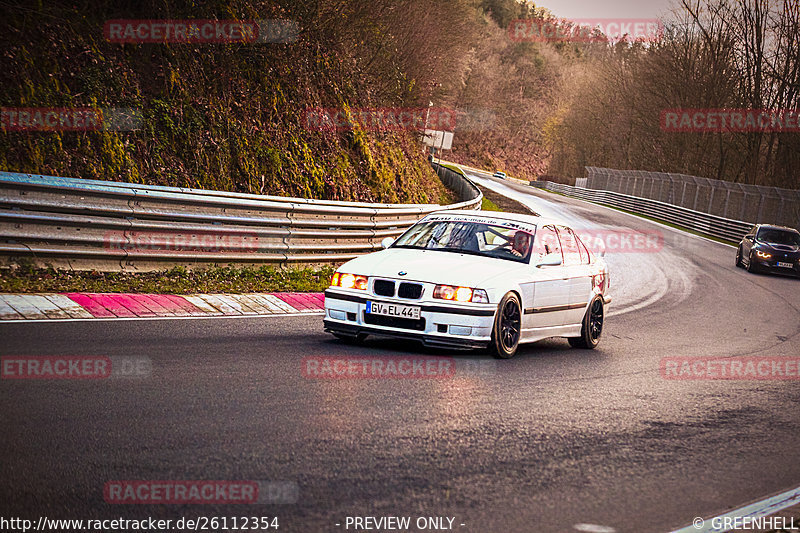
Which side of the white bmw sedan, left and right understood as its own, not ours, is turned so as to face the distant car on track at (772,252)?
back

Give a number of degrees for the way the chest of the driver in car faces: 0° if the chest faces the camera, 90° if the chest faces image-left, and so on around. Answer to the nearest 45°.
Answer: approximately 45°

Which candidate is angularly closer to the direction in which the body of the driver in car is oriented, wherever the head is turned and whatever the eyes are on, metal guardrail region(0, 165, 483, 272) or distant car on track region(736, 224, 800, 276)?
the metal guardrail

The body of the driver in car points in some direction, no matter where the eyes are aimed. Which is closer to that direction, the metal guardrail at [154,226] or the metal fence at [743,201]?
the metal guardrail

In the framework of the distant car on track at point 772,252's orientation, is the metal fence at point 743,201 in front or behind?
behind

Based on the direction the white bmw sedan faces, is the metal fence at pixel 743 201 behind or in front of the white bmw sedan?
behind

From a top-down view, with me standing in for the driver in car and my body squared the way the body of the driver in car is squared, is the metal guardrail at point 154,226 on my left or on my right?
on my right

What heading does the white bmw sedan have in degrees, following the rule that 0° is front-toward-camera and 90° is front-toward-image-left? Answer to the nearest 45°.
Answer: approximately 45°

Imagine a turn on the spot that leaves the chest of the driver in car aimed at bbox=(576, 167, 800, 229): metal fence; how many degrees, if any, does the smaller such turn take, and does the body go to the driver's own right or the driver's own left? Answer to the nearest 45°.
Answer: approximately 135° to the driver's own right
